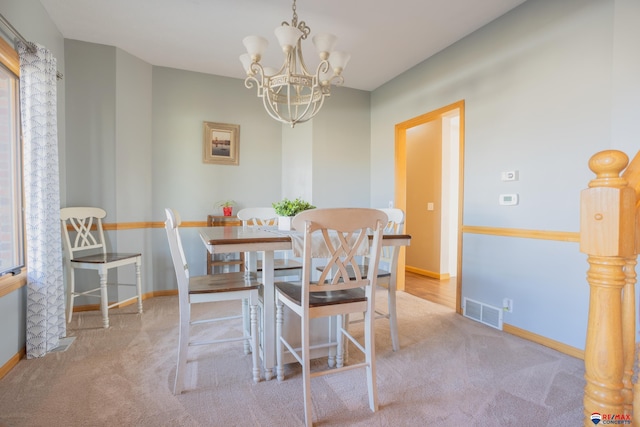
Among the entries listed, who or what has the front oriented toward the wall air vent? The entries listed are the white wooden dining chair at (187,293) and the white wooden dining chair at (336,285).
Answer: the white wooden dining chair at (187,293)

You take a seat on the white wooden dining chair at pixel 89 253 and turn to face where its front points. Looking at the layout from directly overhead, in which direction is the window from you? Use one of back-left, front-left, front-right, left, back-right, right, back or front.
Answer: right

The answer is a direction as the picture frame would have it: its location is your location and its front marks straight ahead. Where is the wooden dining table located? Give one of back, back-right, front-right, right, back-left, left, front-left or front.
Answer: front

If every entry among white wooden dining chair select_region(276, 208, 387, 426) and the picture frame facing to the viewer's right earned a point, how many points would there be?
0

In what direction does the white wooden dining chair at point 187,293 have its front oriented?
to the viewer's right

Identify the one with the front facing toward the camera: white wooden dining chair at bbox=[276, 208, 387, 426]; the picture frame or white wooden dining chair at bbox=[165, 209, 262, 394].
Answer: the picture frame

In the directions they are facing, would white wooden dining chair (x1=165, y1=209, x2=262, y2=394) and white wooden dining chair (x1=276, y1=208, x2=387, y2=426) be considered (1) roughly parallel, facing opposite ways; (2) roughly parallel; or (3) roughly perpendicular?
roughly perpendicular

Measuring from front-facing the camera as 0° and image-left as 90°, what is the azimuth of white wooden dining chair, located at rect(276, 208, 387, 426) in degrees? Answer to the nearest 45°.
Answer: approximately 135°

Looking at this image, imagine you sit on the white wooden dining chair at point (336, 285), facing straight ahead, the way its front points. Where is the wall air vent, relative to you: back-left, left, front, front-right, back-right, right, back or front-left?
right

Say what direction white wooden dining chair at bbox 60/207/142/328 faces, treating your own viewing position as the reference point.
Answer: facing the viewer and to the right of the viewer

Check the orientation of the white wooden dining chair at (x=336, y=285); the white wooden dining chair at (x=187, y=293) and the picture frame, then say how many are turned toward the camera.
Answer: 1

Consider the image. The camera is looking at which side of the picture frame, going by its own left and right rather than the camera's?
front

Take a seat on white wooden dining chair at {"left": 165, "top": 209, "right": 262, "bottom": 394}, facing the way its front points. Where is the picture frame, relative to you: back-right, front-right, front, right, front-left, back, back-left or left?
left

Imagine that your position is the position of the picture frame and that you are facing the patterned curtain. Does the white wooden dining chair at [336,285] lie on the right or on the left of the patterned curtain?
left

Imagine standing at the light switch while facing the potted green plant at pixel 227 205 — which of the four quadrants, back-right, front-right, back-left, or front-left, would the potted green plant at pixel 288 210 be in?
front-left

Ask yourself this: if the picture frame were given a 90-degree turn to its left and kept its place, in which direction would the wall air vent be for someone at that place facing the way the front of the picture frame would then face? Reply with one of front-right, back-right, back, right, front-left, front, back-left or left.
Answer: front-right
